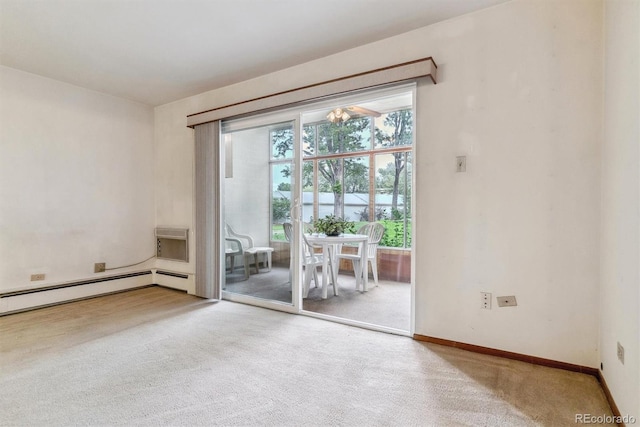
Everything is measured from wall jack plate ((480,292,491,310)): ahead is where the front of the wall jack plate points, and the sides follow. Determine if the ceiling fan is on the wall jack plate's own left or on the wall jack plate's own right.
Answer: on the wall jack plate's own right

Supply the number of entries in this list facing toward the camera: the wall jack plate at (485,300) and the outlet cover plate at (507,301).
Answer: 2

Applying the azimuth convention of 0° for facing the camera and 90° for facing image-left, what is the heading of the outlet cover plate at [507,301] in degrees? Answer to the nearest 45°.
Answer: approximately 0°

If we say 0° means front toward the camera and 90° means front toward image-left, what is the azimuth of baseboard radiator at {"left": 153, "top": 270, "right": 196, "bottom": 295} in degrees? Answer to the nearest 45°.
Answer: approximately 45°

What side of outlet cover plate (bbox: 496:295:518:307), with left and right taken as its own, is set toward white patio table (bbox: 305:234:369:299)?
right

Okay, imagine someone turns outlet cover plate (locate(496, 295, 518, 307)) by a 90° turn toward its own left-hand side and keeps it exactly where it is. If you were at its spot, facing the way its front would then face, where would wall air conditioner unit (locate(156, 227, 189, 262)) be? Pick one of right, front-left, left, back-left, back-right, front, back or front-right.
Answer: back

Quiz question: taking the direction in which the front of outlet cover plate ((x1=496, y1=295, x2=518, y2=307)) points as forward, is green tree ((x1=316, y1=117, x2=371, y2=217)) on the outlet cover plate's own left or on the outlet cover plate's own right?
on the outlet cover plate's own right

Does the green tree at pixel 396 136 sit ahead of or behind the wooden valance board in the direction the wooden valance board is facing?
behind
